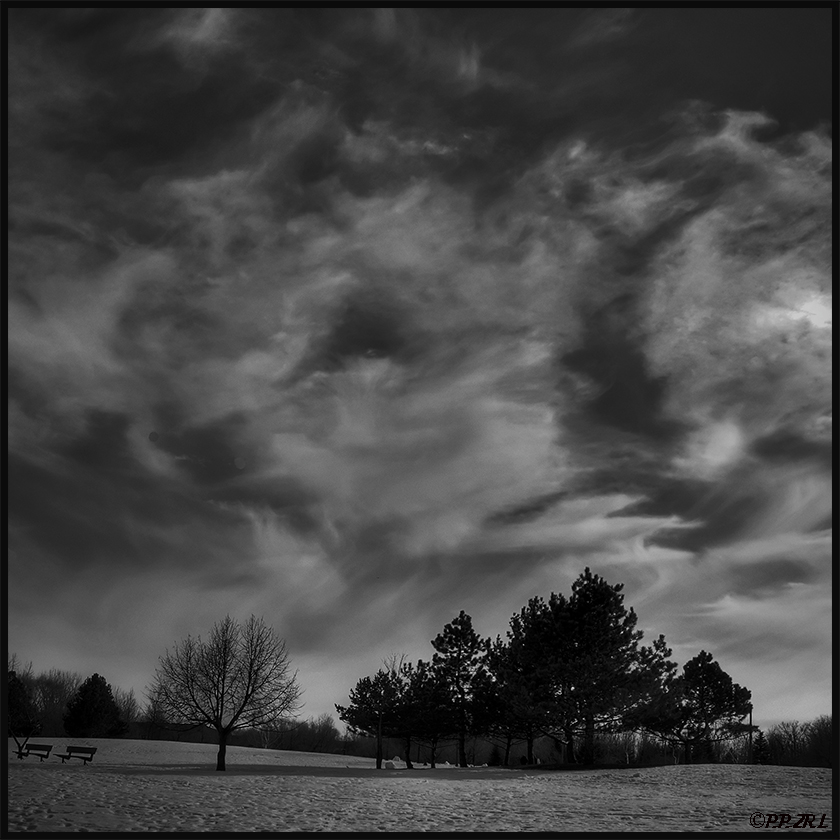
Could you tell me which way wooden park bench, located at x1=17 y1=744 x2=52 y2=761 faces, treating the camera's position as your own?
facing the viewer and to the left of the viewer
